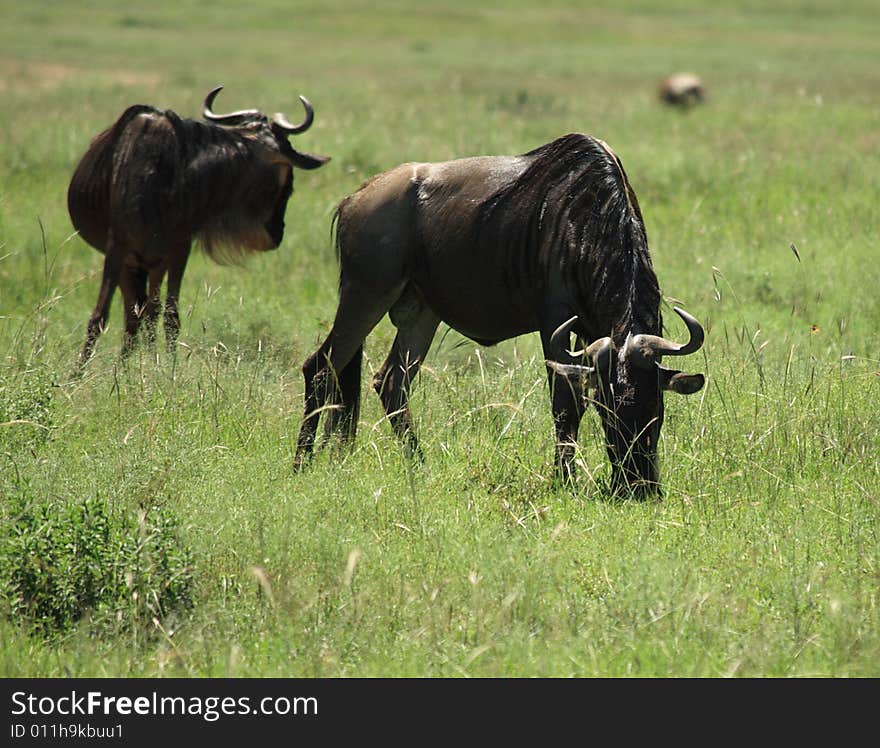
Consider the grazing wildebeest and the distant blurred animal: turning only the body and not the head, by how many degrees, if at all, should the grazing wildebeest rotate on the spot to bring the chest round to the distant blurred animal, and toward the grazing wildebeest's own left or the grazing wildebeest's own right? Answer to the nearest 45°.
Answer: approximately 135° to the grazing wildebeest's own left

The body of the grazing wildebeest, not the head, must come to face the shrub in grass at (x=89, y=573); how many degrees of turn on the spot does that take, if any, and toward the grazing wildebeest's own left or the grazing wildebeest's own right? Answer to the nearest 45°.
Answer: approximately 90° to the grazing wildebeest's own right

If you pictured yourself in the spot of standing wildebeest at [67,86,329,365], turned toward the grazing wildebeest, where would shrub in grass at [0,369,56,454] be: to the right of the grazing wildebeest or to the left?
right

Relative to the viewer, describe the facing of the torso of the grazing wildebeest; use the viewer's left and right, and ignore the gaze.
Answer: facing the viewer and to the right of the viewer

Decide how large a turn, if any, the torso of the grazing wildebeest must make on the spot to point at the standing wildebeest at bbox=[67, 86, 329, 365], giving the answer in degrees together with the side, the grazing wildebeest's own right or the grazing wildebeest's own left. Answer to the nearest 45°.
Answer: approximately 180°

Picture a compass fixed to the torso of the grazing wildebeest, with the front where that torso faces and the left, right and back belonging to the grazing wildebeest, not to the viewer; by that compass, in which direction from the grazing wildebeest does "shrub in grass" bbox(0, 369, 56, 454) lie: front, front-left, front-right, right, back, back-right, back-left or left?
back-right

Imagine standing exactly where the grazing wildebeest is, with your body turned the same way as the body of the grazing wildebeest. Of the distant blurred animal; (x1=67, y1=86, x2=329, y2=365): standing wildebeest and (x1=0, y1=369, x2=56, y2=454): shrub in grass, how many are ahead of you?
0

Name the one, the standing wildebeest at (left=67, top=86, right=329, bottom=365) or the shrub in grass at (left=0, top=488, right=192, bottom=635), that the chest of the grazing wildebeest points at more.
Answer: the shrub in grass

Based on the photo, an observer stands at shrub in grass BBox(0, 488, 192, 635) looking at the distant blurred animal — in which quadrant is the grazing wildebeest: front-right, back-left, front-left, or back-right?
front-right

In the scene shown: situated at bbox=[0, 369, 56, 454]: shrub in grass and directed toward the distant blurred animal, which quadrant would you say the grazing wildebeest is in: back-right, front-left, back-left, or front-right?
front-right
